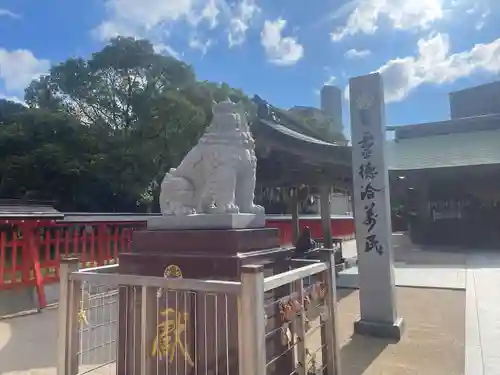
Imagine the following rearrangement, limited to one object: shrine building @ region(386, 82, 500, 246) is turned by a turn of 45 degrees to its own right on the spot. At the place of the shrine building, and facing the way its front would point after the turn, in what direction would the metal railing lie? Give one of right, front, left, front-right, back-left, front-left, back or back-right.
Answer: front-left

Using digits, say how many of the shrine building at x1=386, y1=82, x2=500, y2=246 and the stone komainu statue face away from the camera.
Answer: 0

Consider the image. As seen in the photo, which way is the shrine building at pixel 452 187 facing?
toward the camera

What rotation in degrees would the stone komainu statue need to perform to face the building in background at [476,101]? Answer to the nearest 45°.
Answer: approximately 90° to its left

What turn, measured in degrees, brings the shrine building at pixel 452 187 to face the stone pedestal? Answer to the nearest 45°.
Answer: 0° — it already faces it

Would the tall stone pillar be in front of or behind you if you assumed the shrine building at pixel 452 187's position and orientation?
in front

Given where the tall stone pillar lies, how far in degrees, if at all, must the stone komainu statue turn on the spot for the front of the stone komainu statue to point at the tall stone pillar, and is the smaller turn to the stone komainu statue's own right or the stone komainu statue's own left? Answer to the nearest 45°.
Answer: approximately 90° to the stone komainu statue's own left

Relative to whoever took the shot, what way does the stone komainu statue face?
facing the viewer and to the right of the viewer

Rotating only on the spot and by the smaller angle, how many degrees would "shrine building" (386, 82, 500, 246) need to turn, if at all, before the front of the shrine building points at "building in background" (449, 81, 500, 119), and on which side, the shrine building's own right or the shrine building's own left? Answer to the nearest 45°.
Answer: approximately 180°

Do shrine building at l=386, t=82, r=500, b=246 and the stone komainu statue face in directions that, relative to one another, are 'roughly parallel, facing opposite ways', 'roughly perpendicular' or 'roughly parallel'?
roughly perpendicular

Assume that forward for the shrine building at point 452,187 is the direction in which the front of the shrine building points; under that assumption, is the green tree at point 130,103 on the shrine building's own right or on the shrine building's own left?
on the shrine building's own right

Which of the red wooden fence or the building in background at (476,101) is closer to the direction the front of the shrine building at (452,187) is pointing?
the red wooden fence
